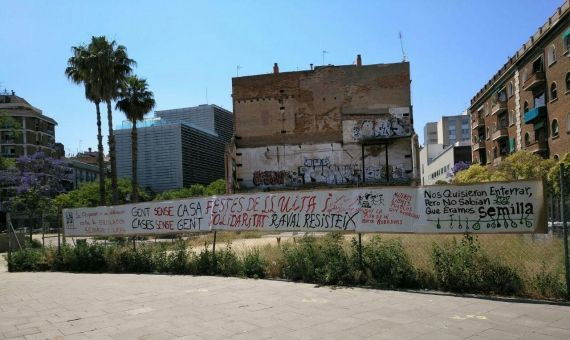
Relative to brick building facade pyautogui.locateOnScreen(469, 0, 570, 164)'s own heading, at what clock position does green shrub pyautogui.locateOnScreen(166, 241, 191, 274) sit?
The green shrub is roughly at 11 o'clock from the brick building facade.

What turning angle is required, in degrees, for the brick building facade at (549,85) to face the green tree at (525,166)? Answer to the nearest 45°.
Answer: approximately 45° to its left

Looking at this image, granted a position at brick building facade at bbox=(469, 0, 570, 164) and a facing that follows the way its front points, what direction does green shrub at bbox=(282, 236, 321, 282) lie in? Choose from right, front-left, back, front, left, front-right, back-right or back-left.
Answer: front-left

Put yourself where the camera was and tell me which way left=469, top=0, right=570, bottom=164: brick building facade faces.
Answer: facing the viewer and to the left of the viewer

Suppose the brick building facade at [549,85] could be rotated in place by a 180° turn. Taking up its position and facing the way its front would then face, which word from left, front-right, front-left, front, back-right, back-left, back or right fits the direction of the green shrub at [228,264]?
back-right

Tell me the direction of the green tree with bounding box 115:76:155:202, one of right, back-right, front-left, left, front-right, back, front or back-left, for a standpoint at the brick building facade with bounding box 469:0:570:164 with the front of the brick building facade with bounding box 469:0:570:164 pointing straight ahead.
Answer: front

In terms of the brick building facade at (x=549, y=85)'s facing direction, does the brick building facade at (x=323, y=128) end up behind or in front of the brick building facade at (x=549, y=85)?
in front

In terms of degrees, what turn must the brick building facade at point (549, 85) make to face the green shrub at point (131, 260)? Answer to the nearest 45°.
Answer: approximately 45° to its left

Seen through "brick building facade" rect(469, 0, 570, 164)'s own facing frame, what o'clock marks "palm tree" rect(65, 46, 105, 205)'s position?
The palm tree is roughly at 12 o'clock from the brick building facade.

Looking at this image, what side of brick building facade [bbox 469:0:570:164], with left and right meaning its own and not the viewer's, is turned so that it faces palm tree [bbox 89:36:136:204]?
front

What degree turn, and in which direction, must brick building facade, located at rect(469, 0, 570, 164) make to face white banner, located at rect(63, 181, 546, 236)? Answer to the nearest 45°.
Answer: approximately 45° to its left

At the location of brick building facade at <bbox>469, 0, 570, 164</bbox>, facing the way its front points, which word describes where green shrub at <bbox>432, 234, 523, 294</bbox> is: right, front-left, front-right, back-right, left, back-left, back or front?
front-left

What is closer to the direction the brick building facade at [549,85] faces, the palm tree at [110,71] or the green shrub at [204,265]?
the palm tree

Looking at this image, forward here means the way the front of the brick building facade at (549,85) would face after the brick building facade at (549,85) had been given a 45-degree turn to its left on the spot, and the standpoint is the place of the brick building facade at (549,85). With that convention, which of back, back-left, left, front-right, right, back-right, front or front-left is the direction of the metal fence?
front
